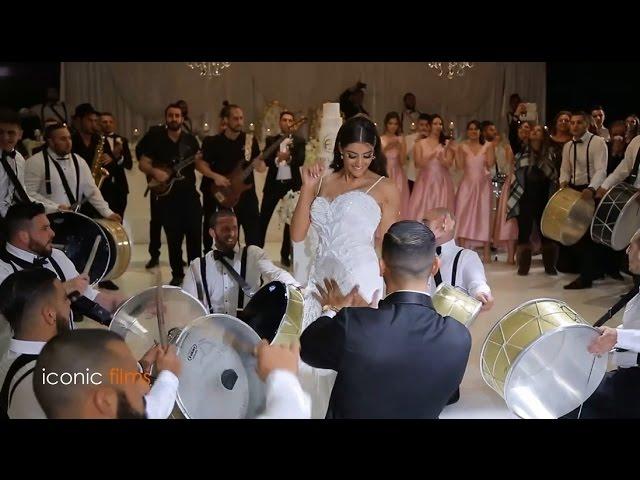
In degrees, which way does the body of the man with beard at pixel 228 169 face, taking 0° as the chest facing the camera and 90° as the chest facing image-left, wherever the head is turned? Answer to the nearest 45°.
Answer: approximately 0°

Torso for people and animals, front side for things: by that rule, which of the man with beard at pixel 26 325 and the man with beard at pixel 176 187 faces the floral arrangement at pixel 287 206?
the man with beard at pixel 26 325

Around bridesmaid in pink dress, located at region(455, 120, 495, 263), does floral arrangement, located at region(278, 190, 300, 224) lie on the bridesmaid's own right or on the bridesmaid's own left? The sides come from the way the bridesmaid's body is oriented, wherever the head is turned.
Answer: on the bridesmaid's own right

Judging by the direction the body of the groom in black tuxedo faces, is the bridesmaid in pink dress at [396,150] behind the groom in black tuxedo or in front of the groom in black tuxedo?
in front

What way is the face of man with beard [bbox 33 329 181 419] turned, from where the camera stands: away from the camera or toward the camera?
away from the camera

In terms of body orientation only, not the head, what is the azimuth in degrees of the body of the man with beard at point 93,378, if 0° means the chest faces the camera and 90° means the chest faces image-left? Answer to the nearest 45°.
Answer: approximately 225°

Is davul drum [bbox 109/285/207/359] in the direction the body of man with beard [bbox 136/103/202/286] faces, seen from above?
yes

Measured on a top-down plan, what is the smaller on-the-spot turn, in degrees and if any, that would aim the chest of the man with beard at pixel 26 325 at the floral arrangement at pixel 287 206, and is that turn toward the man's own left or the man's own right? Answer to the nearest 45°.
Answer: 0° — they already face it

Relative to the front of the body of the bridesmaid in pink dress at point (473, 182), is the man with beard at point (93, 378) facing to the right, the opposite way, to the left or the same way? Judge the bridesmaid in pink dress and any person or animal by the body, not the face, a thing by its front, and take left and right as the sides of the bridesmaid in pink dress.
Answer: the opposite way

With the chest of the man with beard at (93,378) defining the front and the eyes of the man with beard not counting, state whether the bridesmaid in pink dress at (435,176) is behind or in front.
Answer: in front

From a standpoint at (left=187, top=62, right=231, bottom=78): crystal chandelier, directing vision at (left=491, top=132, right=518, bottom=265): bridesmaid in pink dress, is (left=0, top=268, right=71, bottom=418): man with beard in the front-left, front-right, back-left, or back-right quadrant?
front-right

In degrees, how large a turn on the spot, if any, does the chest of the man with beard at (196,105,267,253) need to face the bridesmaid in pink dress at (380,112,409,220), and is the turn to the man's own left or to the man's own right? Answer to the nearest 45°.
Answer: approximately 90° to the man's own left

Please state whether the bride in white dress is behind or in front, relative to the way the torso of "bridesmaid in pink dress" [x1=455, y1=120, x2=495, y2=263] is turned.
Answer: in front

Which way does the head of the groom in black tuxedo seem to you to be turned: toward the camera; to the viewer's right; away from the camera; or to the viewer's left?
away from the camera

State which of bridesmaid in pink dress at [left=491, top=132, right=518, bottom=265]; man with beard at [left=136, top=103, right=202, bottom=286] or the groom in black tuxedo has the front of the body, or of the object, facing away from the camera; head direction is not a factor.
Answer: the groom in black tuxedo

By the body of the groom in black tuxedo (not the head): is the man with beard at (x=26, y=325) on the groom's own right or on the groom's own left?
on the groom's own left

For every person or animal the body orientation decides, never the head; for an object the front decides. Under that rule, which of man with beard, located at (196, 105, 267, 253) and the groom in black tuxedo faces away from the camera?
the groom in black tuxedo
